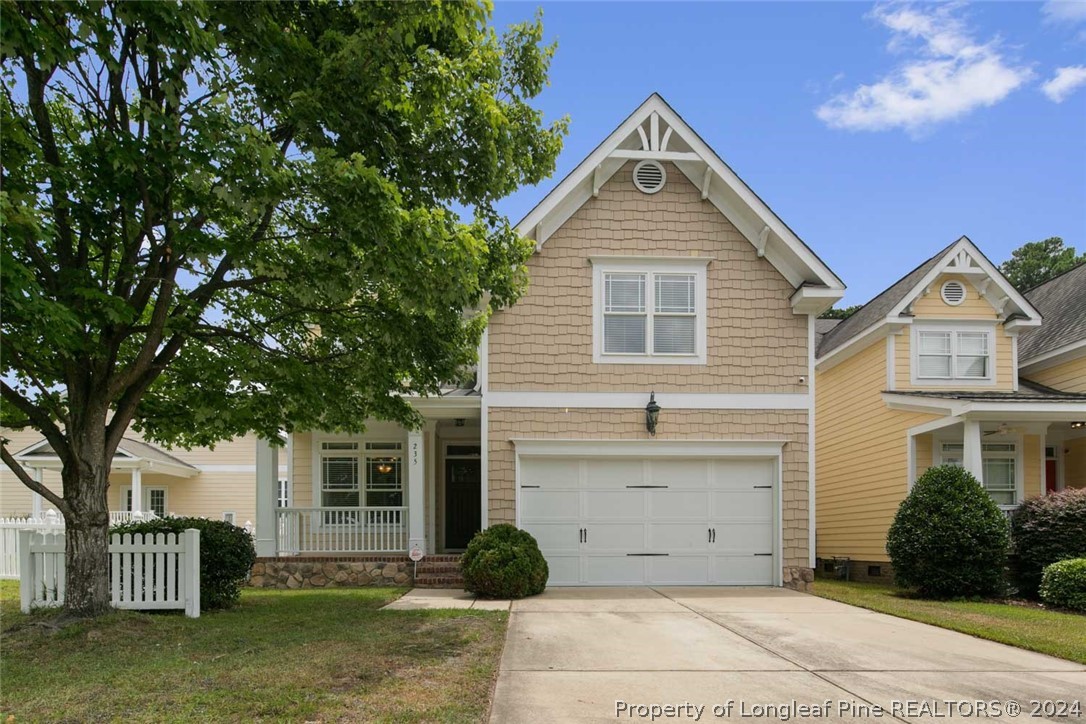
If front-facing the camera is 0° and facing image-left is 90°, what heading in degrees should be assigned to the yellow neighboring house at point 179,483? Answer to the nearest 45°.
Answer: approximately 0°

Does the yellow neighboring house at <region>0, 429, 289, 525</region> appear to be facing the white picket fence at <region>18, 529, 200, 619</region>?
yes

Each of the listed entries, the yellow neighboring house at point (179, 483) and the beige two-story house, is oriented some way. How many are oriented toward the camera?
2

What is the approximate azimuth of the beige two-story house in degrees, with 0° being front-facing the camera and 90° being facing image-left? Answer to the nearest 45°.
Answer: approximately 0°

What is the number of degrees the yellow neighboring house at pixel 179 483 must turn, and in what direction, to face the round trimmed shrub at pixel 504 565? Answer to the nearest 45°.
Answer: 0° — it already faces it

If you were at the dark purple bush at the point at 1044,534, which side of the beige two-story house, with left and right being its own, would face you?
left
